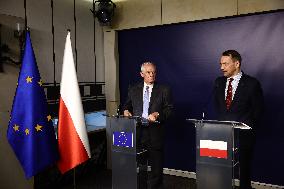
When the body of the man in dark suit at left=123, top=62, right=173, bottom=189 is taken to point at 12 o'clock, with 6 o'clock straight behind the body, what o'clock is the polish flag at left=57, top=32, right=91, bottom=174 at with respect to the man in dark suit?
The polish flag is roughly at 2 o'clock from the man in dark suit.

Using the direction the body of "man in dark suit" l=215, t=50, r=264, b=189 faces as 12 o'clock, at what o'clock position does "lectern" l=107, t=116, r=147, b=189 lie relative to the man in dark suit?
The lectern is roughly at 1 o'clock from the man in dark suit.

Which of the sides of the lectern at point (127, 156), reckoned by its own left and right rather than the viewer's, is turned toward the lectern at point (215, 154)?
left

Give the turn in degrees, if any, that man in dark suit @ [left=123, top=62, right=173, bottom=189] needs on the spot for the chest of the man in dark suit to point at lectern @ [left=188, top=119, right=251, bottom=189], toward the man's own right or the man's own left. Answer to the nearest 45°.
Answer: approximately 45° to the man's own left

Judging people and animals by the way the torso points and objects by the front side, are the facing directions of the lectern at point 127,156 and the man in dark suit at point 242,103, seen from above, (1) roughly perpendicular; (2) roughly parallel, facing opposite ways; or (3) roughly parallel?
roughly parallel

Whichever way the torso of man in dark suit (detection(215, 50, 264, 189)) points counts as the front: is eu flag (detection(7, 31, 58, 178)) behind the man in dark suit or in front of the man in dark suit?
in front

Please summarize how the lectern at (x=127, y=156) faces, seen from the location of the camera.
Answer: facing the viewer and to the left of the viewer

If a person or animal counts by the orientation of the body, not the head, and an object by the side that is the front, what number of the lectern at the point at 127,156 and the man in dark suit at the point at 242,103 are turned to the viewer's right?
0

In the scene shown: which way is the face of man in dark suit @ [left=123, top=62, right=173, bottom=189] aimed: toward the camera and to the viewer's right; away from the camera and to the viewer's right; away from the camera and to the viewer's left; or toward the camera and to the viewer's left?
toward the camera and to the viewer's right

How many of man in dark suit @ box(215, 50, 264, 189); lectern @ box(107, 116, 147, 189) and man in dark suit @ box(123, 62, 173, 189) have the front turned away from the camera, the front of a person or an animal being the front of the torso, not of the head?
0

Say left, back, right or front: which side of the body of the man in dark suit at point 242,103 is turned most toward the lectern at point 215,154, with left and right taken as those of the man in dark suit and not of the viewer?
front
